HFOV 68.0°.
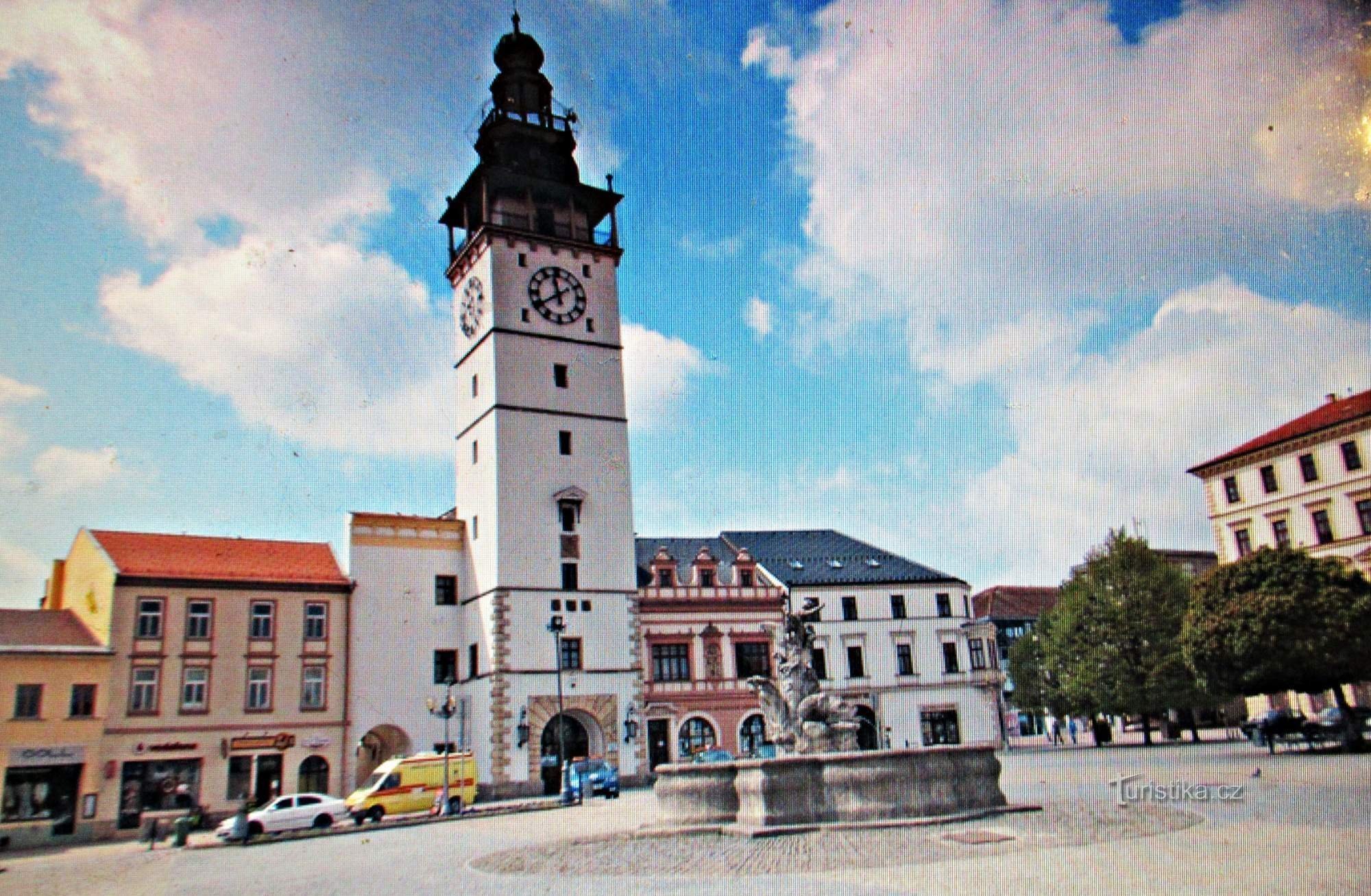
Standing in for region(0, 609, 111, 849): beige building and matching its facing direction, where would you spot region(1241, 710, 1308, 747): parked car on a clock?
The parked car is roughly at 10 o'clock from the beige building.

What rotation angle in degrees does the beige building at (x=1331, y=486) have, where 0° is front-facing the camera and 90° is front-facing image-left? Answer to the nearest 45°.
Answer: approximately 45°

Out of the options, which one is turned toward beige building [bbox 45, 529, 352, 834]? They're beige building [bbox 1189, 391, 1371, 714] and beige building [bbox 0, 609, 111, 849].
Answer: beige building [bbox 1189, 391, 1371, 714]

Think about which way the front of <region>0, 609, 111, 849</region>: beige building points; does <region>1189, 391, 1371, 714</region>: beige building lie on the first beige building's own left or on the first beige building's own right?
on the first beige building's own left

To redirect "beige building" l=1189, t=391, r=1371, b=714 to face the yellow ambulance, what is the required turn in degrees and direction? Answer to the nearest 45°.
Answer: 0° — it already faces it

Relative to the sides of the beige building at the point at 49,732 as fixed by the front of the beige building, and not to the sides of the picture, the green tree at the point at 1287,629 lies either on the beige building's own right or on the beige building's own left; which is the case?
on the beige building's own left

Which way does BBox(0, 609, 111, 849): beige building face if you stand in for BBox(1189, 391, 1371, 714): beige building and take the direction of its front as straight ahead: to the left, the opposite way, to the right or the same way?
to the left

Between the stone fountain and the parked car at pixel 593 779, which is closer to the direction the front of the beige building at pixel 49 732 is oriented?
the stone fountain

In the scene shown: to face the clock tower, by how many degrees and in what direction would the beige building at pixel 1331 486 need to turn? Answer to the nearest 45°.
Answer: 0° — it already faces it

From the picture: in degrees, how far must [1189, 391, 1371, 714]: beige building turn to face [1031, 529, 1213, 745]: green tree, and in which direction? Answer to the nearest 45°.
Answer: approximately 45° to its right
